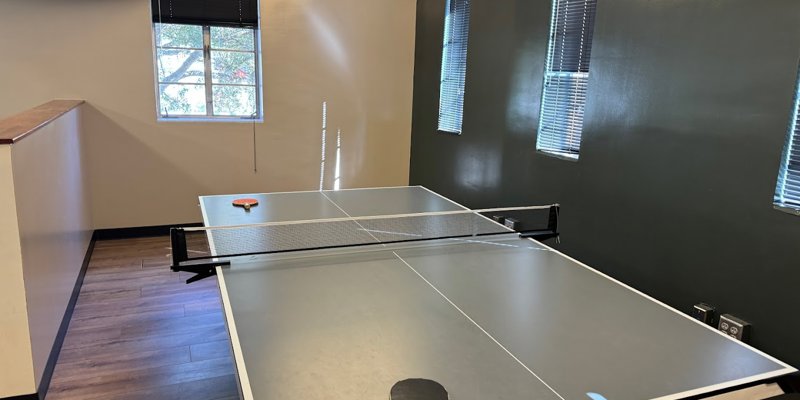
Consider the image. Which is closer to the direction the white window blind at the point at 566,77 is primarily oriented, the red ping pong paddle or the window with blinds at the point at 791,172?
the red ping pong paddle

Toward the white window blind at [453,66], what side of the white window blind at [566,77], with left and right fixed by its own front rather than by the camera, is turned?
right

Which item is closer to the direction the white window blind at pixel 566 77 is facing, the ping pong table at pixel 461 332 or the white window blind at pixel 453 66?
the ping pong table

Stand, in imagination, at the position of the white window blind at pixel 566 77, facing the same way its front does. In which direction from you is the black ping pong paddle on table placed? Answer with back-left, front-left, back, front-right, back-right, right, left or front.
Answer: front-left

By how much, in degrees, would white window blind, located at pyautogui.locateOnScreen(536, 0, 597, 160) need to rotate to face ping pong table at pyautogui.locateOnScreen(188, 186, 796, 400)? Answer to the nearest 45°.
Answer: approximately 45° to its left

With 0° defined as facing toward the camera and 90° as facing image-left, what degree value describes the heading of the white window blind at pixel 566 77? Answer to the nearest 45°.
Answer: approximately 45°

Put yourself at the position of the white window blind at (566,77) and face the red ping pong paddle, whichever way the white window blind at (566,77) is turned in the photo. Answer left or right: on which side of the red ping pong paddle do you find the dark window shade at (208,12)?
right

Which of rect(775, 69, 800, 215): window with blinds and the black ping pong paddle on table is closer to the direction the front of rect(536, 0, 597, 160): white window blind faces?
the black ping pong paddle on table

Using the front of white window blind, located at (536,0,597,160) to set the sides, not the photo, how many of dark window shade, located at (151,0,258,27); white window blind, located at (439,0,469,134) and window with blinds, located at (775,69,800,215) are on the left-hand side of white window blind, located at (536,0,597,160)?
1

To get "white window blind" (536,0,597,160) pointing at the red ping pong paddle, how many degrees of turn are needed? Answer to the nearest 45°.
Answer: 0° — it already faces it

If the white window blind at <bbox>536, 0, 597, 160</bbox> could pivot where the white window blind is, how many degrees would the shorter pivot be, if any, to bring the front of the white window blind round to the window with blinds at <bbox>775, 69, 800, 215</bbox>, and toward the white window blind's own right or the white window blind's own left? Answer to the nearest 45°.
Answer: approximately 90° to the white window blind's own left

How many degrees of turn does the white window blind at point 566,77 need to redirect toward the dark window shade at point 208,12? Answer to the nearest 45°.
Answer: approximately 45° to its right

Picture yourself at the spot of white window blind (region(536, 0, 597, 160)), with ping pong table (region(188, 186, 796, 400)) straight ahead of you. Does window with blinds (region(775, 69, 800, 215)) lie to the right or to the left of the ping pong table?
left

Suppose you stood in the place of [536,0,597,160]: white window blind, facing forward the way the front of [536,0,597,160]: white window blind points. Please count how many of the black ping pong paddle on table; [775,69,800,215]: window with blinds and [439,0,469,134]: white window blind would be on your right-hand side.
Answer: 1
